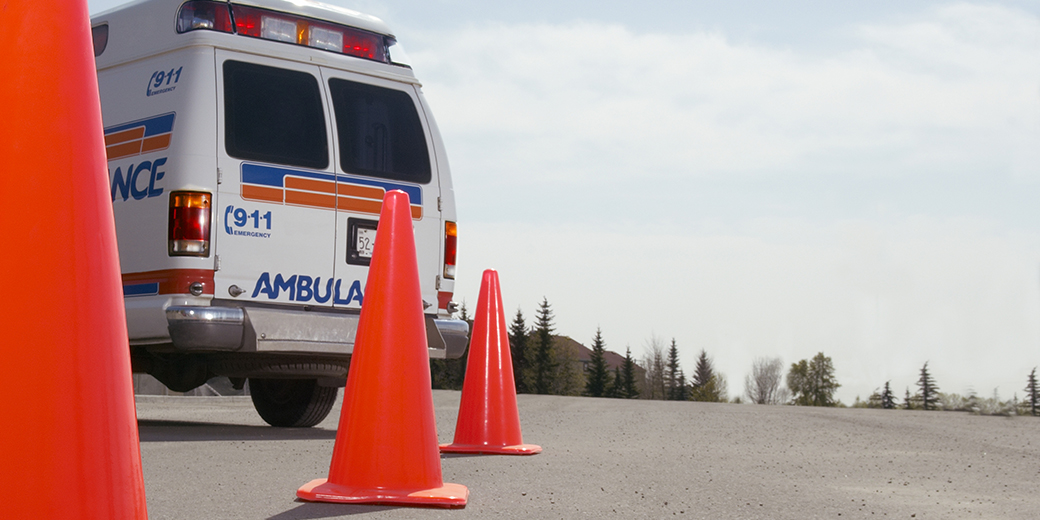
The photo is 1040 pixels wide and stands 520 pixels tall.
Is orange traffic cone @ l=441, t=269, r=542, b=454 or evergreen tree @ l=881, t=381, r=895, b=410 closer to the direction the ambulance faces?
the evergreen tree

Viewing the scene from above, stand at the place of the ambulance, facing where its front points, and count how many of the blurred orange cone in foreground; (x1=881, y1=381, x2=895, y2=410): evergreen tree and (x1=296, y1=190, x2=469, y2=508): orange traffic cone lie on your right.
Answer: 1

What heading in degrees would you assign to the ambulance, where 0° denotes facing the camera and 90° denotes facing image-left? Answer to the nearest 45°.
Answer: approximately 135°

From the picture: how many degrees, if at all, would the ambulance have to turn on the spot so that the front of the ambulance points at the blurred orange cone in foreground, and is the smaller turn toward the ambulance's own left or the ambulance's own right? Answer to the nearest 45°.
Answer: approximately 135° to the ambulance's own left

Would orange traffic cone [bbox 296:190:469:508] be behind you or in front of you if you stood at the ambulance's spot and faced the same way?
behind

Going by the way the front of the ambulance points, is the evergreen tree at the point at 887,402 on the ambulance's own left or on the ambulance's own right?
on the ambulance's own right
